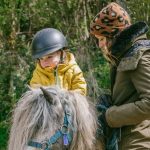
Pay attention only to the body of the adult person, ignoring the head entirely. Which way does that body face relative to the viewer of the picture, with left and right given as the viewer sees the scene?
facing to the left of the viewer

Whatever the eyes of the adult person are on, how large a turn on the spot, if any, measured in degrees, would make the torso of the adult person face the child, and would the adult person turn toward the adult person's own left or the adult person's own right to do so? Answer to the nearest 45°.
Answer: approximately 45° to the adult person's own right

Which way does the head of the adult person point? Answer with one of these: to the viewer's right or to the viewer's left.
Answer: to the viewer's left
